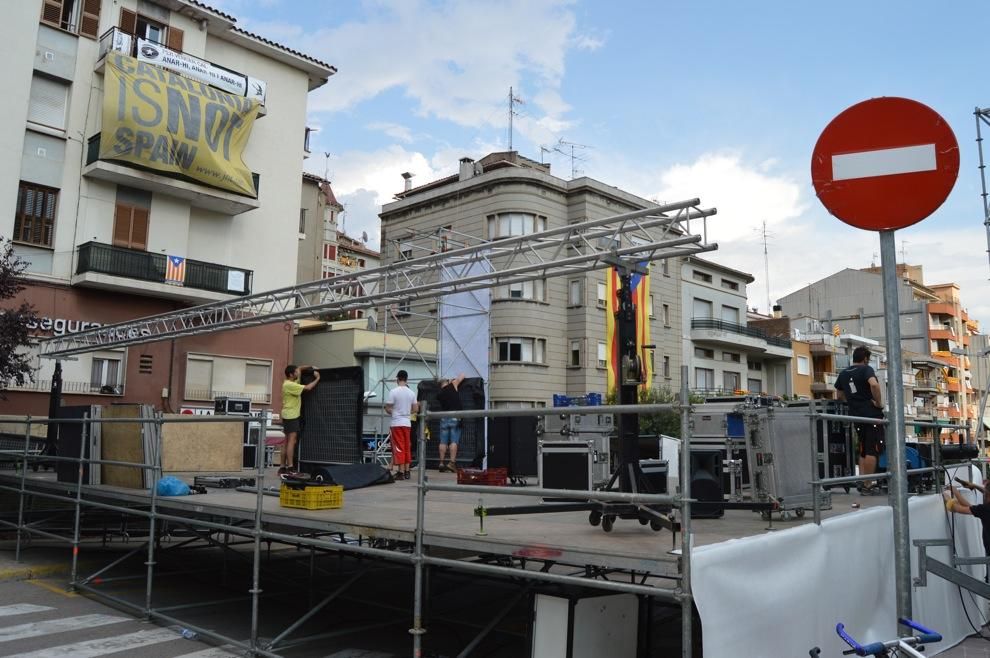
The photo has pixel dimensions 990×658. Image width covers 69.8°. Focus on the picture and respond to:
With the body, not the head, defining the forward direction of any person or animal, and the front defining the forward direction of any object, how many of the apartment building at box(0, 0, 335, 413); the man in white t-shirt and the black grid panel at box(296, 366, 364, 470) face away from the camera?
1

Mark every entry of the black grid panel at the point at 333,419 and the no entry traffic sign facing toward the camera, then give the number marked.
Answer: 2

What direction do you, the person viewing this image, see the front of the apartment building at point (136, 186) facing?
facing the viewer and to the right of the viewer

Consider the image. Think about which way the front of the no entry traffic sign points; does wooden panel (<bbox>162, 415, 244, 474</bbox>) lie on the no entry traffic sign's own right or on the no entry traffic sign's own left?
on the no entry traffic sign's own right

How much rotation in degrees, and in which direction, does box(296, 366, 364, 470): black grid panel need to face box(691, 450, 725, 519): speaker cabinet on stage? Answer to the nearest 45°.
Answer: approximately 45° to its left

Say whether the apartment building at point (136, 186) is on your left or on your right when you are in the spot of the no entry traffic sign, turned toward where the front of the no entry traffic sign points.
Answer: on your right

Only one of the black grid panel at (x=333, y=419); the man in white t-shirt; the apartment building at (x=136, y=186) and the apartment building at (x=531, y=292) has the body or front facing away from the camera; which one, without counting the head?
the man in white t-shirt

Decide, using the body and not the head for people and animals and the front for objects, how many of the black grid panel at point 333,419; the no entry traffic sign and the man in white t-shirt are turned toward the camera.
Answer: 2

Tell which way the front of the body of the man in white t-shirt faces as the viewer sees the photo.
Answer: away from the camera

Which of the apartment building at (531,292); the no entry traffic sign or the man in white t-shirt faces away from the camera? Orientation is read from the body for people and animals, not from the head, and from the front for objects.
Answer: the man in white t-shirt

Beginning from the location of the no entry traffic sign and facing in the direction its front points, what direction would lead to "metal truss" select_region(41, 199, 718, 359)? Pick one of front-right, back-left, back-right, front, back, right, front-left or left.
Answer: back-right

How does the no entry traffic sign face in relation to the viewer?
toward the camera

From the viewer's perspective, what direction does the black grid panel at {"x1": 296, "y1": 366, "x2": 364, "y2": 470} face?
toward the camera
